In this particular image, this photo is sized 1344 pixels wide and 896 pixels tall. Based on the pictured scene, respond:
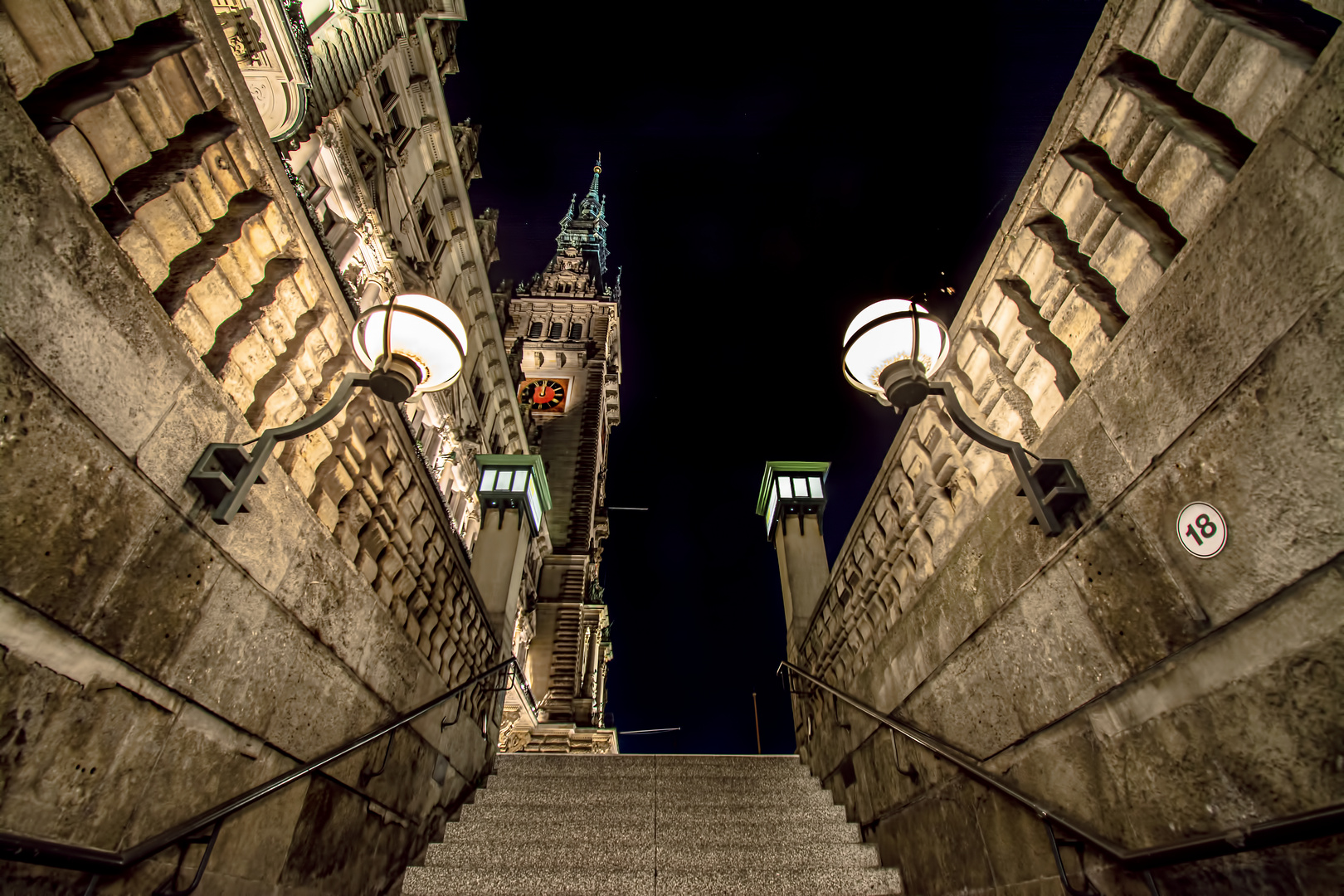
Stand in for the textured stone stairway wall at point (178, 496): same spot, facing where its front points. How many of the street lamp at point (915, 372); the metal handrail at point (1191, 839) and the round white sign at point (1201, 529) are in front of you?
3

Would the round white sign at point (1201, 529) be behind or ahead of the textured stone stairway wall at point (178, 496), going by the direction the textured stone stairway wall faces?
ahead

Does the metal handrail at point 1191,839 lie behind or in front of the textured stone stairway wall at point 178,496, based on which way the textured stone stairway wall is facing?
in front

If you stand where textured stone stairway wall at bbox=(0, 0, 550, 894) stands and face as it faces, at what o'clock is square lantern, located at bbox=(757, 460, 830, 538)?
The square lantern is roughly at 10 o'clock from the textured stone stairway wall.

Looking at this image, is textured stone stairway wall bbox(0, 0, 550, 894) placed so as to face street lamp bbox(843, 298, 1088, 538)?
yes

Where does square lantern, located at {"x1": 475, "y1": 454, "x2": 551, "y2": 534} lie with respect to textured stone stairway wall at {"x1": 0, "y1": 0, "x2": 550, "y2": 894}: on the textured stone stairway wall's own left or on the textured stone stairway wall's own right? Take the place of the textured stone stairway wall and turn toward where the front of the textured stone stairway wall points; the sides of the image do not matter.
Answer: on the textured stone stairway wall's own left

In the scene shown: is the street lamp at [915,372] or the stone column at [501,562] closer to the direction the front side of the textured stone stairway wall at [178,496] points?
the street lamp
